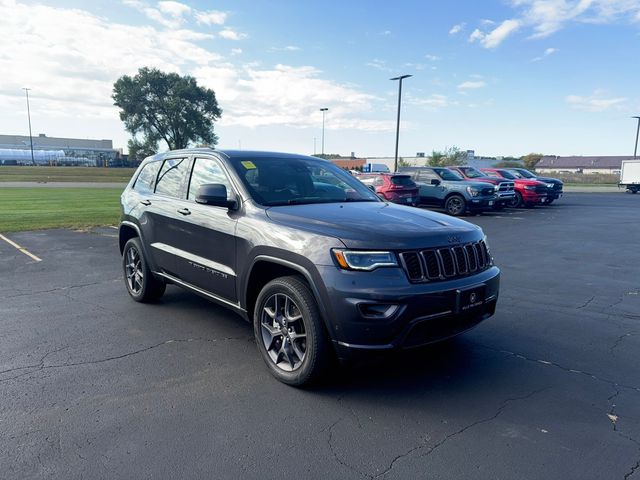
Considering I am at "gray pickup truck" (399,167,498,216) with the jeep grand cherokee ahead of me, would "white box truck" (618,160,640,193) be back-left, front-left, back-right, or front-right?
back-left

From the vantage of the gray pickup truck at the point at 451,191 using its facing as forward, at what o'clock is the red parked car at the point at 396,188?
The red parked car is roughly at 5 o'clock from the gray pickup truck.

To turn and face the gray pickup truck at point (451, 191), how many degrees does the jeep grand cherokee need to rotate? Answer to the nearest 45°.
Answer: approximately 135° to its left

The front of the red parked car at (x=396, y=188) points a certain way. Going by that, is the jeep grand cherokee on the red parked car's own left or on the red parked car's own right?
on the red parked car's own left

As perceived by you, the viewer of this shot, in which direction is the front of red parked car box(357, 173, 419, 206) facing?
facing away from the viewer and to the left of the viewer

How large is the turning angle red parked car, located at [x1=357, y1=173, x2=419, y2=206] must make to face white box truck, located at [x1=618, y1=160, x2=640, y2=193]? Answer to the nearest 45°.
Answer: approximately 90° to its right

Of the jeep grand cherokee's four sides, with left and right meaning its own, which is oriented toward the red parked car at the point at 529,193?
left

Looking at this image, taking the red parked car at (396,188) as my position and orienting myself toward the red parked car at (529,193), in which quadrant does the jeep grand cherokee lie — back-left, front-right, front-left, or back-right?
back-right

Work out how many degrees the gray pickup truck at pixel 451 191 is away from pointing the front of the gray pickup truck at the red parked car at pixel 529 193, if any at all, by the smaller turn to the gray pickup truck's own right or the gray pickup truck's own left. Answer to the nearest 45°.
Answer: approximately 90° to the gray pickup truck's own left

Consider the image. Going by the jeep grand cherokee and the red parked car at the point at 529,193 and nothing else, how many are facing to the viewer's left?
0

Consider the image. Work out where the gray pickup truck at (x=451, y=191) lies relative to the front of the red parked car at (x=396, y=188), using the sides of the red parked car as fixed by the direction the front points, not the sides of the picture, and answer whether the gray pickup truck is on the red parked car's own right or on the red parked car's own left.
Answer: on the red parked car's own right

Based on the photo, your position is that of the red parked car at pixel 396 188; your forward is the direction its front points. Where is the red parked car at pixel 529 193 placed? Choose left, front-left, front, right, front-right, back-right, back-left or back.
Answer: right

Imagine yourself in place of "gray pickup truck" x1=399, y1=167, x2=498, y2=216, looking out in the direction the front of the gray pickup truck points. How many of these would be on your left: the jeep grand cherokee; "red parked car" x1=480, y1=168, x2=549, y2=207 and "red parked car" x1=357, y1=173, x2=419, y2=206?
1

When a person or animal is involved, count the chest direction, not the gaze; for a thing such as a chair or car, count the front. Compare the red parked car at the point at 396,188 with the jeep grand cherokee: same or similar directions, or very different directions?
very different directions
